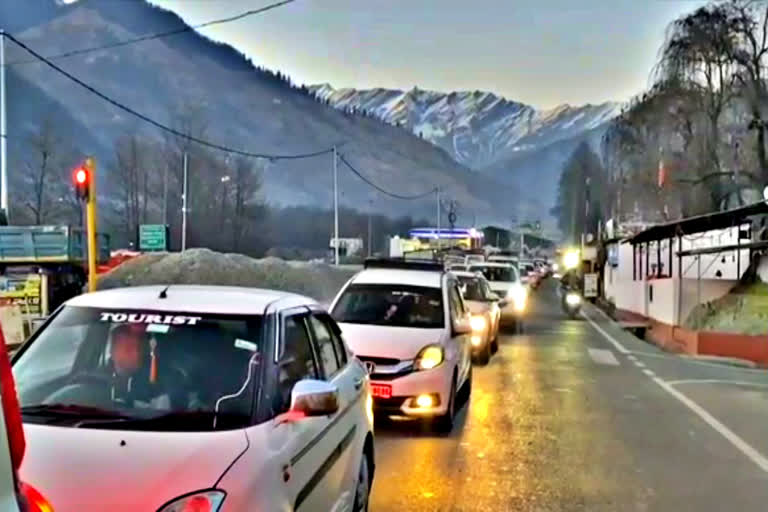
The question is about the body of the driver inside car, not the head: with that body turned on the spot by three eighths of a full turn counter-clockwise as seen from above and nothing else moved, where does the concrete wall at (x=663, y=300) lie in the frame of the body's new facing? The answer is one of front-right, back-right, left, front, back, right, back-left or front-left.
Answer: front-left

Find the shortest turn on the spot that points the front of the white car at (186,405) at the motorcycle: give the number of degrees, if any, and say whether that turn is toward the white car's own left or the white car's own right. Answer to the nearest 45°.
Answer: approximately 180°

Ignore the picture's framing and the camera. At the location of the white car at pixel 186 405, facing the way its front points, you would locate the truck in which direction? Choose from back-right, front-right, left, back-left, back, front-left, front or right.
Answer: back-right

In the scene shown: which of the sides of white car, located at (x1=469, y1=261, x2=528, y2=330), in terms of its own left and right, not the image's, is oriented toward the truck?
right

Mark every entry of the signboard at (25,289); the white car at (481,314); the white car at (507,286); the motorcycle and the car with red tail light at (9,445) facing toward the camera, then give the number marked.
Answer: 4

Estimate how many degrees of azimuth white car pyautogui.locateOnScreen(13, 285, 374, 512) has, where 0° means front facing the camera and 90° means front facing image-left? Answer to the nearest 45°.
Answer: approximately 45°
